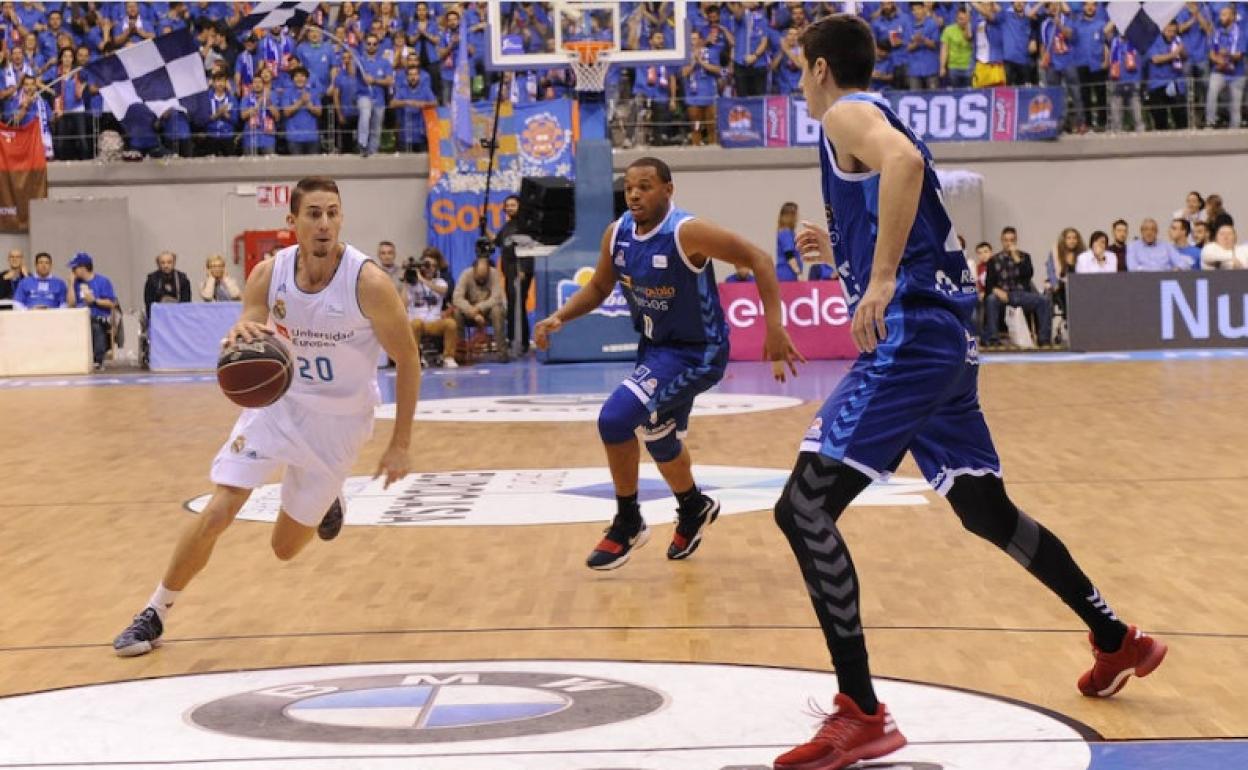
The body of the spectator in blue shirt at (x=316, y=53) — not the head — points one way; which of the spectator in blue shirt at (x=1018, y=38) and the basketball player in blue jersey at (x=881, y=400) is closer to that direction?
the basketball player in blue jersey

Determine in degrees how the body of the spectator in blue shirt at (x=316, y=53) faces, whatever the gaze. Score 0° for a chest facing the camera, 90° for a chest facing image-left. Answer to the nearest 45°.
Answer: approximately 0°

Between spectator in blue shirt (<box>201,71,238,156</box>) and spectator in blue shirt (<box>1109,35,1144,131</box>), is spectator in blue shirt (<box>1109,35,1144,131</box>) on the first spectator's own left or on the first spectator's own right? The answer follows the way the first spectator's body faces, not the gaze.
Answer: on the first spectator's own left

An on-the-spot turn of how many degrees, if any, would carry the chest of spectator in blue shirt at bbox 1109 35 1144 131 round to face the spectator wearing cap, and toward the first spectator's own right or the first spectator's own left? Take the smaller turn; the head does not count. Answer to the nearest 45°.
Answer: approximately 45° to the first spectator's own right

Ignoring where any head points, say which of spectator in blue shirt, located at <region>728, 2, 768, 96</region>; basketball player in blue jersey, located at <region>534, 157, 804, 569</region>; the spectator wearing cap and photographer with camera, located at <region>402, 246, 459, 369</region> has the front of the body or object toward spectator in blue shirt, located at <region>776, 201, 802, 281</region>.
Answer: spectator in blue shirt, located at <region>728, 2, 768, 96</region>

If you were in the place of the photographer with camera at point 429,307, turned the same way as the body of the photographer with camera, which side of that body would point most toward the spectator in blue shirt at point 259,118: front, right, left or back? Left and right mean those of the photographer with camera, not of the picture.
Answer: back

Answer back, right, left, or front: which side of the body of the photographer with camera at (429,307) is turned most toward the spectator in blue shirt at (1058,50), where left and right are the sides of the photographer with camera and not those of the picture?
left

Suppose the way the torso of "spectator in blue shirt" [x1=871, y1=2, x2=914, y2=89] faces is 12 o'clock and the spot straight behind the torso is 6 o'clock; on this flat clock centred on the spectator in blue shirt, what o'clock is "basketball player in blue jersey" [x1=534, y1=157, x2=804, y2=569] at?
The basketball player in blue jersey is roughly at 12 o'clock from the spectator in blue shirt.

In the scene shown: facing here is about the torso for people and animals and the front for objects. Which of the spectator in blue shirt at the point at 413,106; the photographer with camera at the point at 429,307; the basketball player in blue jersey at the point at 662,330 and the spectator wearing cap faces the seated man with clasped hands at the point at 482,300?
the spectator in blue shirt
